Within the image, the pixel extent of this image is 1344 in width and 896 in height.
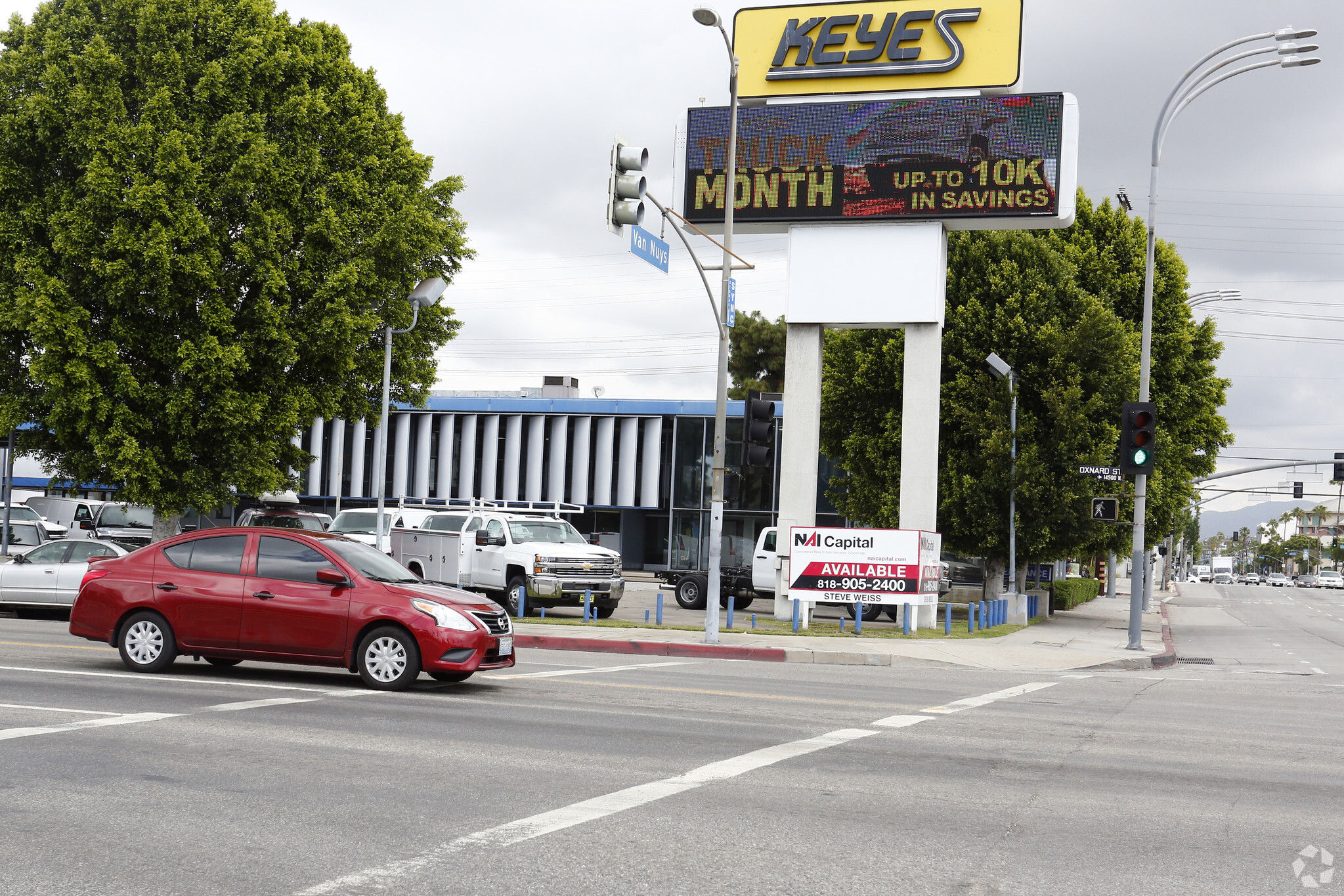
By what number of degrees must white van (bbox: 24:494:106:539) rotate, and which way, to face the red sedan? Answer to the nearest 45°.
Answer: approximately 45° to its right

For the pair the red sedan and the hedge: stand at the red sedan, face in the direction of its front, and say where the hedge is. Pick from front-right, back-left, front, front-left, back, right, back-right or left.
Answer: left

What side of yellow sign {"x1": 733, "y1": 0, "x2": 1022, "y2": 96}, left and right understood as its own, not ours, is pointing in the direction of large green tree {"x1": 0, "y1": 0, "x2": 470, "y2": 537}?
right

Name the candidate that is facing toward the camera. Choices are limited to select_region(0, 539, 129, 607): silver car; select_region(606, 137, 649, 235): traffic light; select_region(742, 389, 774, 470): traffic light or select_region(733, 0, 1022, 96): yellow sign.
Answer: the yellow sign

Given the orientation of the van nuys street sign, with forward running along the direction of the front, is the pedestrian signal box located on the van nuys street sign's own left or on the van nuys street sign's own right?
on the van nuys street sign's own left

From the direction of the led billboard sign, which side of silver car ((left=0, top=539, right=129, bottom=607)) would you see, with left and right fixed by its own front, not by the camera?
back

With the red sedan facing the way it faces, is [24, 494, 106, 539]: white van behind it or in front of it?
behind

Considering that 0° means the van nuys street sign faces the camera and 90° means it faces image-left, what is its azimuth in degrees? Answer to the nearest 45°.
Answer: approximately 315°
